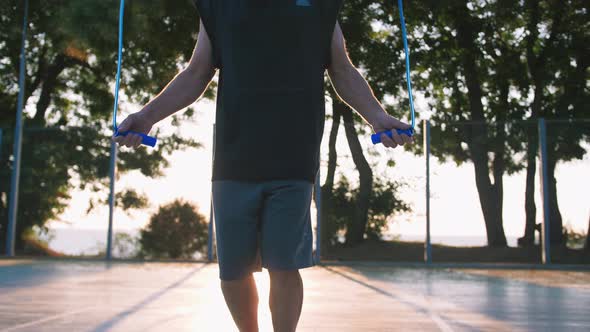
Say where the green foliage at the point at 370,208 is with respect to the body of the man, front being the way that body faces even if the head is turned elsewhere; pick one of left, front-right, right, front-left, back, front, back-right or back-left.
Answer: back

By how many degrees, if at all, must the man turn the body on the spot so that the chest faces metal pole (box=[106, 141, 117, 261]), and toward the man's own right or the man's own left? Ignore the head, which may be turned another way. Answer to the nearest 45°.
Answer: approximately 180°

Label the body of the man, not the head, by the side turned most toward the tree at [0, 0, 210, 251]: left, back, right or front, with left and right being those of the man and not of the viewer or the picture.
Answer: back

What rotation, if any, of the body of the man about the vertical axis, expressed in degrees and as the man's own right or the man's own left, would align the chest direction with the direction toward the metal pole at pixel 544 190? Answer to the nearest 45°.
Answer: approximately 135° to the man's own left
